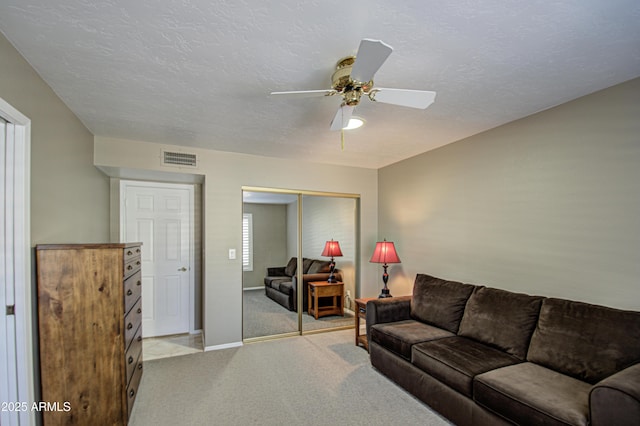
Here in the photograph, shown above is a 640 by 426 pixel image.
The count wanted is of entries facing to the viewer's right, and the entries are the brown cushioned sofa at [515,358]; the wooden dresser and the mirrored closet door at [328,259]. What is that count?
1

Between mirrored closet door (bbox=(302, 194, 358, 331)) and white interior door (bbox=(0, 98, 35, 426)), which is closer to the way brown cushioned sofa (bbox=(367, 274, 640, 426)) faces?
the white interior door

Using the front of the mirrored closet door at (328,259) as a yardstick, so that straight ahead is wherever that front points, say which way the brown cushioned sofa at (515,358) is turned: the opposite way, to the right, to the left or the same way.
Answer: to the right

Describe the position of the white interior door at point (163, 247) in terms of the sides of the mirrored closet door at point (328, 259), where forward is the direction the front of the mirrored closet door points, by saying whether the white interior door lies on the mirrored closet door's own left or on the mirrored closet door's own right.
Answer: on the mirrored closet door's own right

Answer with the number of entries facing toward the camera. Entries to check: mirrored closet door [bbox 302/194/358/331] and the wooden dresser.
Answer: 1

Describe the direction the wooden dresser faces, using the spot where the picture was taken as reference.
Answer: facing to the right of the viewer

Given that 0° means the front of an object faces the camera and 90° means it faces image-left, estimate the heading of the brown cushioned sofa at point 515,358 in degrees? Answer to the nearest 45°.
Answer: approximately 45°

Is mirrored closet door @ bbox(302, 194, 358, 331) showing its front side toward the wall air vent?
no

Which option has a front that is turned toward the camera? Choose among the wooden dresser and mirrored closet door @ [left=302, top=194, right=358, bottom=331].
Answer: the mirrored closet door

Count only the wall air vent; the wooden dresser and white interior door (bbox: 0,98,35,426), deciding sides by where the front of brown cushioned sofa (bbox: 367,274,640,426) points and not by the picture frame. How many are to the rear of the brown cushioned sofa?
0

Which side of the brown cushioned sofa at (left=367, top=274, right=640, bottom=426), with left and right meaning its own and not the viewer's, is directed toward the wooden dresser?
front

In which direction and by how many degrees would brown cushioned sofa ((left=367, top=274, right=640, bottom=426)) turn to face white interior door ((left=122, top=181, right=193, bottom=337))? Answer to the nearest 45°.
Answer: approximately 45° to its right

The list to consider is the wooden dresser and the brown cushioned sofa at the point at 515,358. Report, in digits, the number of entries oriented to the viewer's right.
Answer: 1

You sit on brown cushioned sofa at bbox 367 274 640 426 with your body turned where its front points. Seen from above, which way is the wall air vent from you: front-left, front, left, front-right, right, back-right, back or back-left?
front-right

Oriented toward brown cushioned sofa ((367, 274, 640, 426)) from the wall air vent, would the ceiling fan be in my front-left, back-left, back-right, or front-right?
front-right

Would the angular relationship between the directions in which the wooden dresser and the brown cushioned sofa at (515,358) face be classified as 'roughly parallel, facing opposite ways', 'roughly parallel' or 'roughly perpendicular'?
roughly parallel, facing opposite ways

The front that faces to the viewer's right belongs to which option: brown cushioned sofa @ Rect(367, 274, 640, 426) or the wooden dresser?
the wooden dresser

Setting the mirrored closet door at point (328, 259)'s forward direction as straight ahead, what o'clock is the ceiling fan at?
The ceiling fan is roughly at 12 o'clock from the mirrored closet door.

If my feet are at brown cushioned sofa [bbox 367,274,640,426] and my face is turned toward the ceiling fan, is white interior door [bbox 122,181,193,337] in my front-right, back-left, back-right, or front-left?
front-right

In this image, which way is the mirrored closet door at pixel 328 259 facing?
toward the camera
